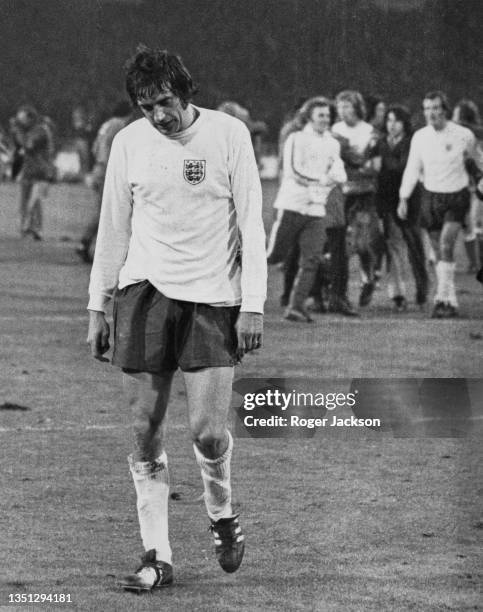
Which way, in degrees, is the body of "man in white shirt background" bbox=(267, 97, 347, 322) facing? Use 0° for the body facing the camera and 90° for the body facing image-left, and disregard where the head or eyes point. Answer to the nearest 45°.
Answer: approximately 315°

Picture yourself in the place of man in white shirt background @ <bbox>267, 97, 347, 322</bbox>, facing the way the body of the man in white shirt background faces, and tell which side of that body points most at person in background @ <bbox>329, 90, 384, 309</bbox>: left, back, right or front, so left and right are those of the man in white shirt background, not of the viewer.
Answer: left

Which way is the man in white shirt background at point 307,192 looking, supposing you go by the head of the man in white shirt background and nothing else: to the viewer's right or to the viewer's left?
to the viewer's right

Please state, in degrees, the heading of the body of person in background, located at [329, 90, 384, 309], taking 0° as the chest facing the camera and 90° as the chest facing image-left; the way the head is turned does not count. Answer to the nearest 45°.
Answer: approximately 45°

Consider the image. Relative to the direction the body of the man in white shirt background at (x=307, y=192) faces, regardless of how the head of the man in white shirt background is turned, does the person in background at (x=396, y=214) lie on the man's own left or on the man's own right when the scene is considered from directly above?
on the man's own left

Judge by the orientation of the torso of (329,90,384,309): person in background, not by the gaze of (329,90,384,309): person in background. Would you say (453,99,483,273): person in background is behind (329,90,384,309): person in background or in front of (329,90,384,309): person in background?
behind

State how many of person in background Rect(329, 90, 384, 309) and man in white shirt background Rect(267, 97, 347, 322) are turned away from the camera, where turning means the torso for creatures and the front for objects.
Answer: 0
